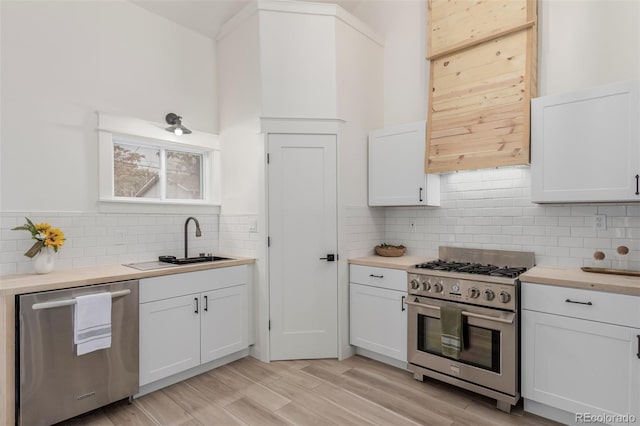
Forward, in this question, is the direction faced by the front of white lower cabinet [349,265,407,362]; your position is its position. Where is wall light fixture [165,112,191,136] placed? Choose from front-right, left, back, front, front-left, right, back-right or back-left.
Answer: front-right

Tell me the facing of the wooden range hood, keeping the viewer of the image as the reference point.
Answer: facing the viewer and to the left of the viewer

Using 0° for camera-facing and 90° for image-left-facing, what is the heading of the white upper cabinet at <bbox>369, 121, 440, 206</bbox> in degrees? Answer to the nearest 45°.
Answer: approximately 45°

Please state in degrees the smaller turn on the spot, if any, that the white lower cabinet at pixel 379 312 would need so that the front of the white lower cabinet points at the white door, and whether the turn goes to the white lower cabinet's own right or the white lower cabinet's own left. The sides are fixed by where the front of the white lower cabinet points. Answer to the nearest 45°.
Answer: approximately 45° to the white lower cabinet's own right

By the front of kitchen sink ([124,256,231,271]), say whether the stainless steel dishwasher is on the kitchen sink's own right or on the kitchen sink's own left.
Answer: on the kitchen sink's own right

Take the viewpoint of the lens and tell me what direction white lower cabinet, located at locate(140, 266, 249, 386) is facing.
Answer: facing the viewer and to the right of the viewer

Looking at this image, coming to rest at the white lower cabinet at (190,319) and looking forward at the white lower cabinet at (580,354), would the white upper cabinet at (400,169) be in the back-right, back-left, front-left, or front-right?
front-left

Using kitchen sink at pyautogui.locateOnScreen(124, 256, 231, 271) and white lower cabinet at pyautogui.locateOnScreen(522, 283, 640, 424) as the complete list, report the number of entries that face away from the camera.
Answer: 0

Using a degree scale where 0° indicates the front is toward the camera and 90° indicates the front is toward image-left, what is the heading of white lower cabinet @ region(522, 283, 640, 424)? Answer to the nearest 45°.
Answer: approximately 45°

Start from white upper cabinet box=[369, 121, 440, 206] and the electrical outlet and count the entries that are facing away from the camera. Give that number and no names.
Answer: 0
